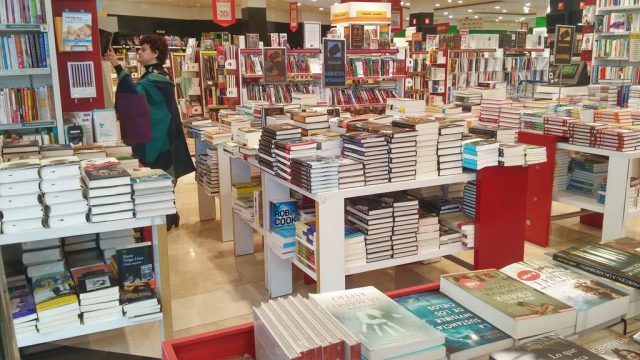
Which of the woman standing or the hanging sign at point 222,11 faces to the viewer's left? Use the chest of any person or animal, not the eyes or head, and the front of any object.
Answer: the woman standing

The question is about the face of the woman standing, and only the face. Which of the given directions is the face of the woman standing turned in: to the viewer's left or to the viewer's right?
to the viewer's left

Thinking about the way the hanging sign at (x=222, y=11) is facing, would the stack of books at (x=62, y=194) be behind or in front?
in front

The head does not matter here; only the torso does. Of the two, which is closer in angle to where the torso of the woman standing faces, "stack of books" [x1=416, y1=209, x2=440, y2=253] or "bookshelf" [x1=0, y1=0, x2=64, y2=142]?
the bookshelf

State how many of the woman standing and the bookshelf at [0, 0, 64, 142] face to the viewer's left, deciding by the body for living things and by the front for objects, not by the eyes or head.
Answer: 1

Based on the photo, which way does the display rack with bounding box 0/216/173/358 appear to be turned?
toward the camera

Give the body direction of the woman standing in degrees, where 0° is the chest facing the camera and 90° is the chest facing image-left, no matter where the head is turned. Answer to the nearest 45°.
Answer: approximately 90°

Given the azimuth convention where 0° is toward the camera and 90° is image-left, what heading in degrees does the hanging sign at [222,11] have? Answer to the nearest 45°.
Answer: approximately 0°
